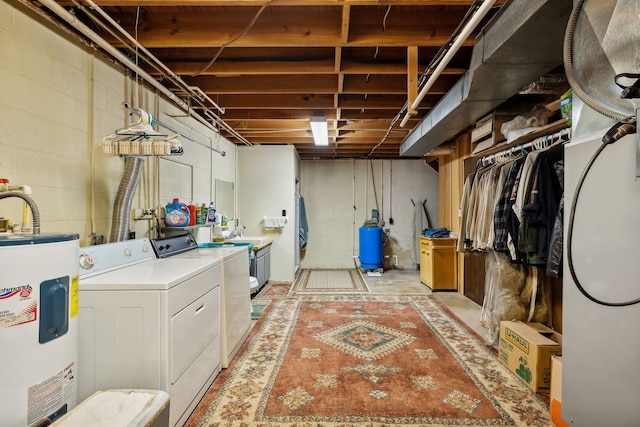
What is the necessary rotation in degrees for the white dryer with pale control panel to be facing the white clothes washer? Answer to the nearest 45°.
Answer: approximately 90° to its left

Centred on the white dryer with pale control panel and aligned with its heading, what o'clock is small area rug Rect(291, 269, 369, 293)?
The small area rug is roughly at 9 o'clock from the white dryer with pale control panel.

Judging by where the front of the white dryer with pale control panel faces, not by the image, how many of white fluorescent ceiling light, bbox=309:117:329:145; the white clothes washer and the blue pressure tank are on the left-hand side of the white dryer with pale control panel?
3

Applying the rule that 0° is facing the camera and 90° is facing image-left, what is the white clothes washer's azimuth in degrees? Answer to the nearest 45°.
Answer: approximately 315°

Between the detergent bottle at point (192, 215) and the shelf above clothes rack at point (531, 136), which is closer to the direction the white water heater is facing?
the shelf above clothes rack

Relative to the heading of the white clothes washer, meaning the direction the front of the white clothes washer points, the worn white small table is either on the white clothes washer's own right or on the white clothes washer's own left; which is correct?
on the white clothes washer's own right

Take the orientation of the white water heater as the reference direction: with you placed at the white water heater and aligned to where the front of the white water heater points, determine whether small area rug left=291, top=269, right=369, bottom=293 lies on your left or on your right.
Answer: on your left

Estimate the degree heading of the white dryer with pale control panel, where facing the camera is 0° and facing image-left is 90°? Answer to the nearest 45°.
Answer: approximately 315°
